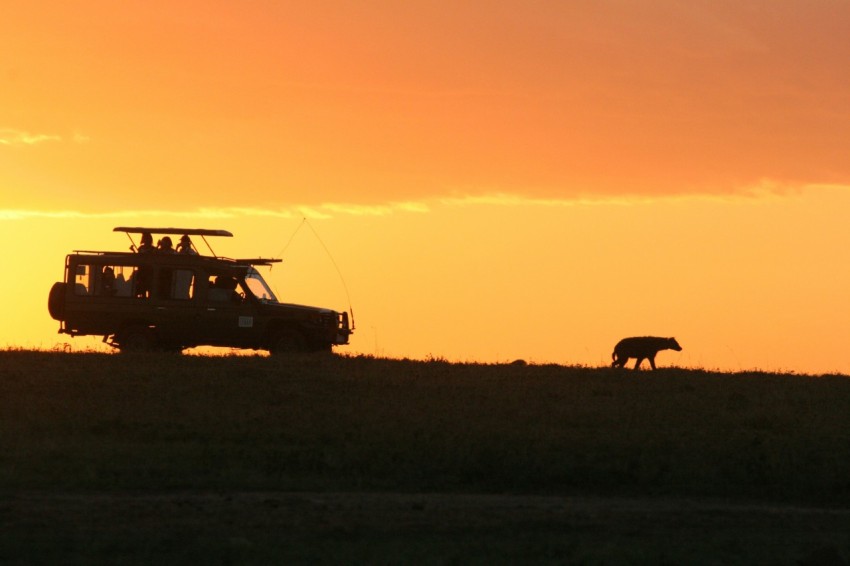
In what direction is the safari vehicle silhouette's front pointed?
to the viewer's right

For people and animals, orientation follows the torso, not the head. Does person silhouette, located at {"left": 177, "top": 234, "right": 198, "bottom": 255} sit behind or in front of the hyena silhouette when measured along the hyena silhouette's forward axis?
behind

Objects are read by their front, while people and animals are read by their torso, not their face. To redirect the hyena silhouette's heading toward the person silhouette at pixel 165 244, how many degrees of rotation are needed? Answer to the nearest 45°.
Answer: approximately 135° to its right

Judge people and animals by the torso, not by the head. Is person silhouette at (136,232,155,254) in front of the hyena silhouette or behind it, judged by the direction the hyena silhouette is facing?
behind

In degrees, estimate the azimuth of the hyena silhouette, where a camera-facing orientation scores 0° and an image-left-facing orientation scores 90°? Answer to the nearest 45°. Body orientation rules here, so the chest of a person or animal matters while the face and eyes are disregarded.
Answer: approximately 270°
